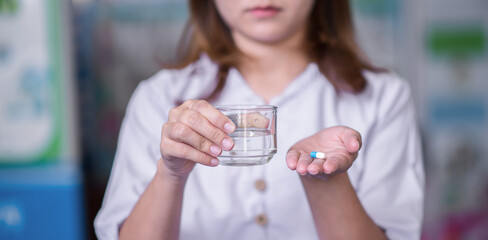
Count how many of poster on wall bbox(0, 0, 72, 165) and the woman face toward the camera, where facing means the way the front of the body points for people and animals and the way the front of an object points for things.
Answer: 2

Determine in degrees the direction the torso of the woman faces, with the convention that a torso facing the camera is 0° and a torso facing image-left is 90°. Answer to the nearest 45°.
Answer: approximately 0°

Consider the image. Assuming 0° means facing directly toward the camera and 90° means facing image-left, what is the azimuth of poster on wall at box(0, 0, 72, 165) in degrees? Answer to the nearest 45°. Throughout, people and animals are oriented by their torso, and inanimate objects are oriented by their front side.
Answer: approximately 0°

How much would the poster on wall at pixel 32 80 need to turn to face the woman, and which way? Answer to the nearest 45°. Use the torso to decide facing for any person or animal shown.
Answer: approximately 45° to its left

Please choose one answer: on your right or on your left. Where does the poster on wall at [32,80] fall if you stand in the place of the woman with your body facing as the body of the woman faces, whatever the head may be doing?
on your right
